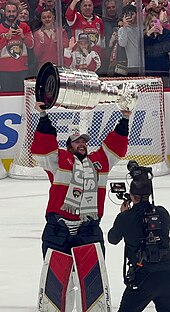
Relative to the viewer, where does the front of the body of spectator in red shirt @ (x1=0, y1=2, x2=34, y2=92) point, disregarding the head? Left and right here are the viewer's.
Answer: facing the viewer

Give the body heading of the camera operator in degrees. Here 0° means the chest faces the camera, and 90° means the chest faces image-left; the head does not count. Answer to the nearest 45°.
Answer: approximately 135°

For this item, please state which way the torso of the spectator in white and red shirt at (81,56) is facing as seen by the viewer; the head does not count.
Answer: toward the camera

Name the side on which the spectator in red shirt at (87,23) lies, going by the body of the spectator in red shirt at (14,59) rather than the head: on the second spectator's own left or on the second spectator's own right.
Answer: on the second spectator's own left

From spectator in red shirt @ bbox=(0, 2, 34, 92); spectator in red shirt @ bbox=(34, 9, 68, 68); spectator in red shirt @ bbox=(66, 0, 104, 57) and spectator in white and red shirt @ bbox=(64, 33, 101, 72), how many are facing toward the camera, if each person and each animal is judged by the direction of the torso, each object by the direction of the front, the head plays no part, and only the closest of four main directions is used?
4

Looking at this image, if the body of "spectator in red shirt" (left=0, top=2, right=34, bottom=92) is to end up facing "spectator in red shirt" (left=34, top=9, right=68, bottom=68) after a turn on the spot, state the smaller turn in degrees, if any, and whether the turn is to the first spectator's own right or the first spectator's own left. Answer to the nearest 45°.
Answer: approximately 90° to the first spectator's own left

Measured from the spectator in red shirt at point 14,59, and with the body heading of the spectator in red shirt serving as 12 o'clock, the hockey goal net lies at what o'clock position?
The hockey goal net is roughly at 10 o'clock from the spectator in red shirt.

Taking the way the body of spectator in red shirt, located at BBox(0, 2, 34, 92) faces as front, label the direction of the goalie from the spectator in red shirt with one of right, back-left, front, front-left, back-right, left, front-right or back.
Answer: front

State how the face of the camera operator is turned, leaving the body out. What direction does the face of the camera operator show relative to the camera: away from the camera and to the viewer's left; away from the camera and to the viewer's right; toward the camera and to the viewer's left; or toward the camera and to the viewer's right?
away from the camera and to the viewer's left

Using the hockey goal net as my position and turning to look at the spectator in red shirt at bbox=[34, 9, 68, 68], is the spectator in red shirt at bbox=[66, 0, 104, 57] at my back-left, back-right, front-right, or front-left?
front-right
